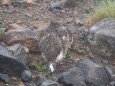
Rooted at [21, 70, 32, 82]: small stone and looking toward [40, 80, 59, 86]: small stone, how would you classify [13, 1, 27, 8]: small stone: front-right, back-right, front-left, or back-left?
back-left

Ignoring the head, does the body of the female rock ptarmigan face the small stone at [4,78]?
no

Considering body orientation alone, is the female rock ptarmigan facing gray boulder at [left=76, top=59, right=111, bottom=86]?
no

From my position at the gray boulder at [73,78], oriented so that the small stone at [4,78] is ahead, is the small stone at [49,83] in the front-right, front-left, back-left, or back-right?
front-left
